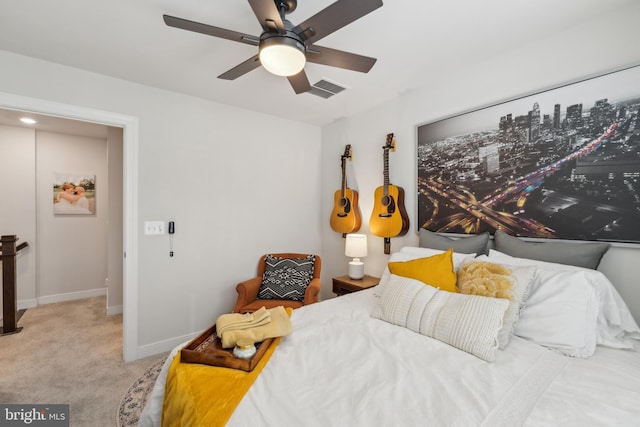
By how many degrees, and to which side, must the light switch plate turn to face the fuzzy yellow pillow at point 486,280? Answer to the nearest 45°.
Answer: approximately 45° to its left

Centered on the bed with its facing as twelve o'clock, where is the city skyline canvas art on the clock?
The city skyline canvas art is roughly at 6 o'clock from the bed.

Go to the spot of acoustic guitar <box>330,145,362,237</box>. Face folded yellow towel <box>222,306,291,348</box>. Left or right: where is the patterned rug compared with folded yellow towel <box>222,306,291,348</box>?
right

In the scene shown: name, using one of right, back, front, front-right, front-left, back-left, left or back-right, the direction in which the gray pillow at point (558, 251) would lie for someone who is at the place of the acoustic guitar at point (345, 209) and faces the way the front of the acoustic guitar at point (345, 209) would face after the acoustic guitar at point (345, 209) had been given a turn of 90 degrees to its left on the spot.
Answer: front

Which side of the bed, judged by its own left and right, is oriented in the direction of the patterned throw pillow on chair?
right

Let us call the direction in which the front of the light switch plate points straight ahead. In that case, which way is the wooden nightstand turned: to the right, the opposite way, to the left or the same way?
to the right

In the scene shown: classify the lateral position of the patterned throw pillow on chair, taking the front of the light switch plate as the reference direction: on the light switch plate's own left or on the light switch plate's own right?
on the light switch plate's own left

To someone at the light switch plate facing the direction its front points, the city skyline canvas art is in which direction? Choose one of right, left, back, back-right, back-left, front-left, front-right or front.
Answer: front-left

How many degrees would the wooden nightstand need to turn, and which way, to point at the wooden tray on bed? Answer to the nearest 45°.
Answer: approximately 45° to its left

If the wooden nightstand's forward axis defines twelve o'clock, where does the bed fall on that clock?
The bed is roughly at 10 o'clock from the wooden nightstand.

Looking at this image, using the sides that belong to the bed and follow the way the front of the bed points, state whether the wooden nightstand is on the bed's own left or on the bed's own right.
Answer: on the bed's own right

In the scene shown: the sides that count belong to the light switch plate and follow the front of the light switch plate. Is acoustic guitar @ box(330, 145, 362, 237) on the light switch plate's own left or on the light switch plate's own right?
on the light switch plate's own left

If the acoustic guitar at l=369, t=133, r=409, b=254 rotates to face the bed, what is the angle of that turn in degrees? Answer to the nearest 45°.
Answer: approximately 45° to its left

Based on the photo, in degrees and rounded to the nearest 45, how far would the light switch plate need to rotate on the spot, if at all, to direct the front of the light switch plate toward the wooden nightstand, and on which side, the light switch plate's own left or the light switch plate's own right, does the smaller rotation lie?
approximately 45° to the light switch plate's own left

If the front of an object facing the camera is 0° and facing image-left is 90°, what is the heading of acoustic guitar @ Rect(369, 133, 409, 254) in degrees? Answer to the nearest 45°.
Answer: approximately 45°
